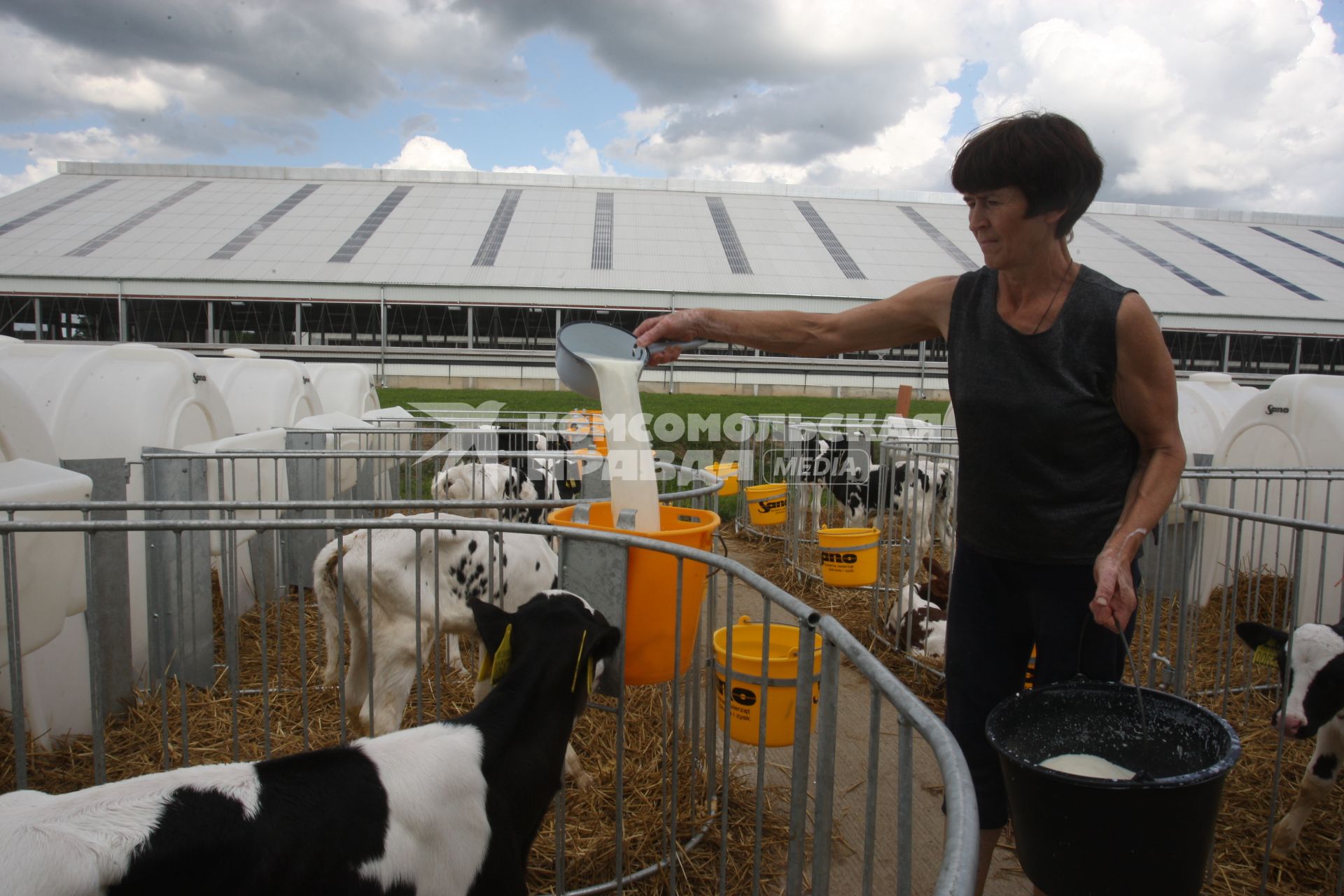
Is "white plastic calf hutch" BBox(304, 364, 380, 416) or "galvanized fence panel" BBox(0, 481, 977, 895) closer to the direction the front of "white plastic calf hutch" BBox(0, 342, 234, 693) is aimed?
the galvanized fence panel

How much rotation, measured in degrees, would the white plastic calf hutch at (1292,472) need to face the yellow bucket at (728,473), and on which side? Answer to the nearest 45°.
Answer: approximately 45° to its right

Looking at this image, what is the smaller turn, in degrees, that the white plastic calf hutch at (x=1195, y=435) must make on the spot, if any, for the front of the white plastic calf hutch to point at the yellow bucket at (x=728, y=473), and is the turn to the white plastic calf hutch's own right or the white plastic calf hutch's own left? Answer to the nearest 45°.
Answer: approximately 45° to the white plastic calf hutch's own right

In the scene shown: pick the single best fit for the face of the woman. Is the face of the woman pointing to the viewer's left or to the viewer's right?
to the viewer's left
